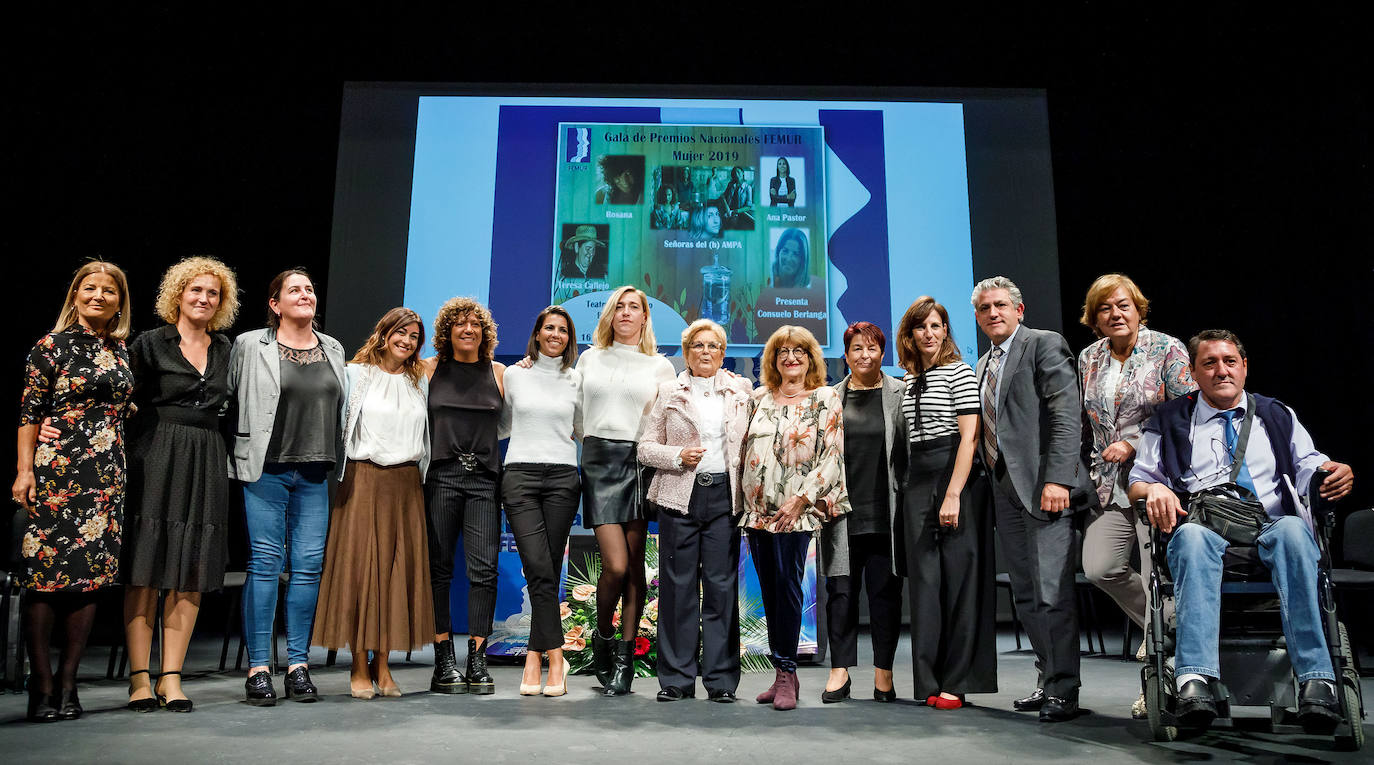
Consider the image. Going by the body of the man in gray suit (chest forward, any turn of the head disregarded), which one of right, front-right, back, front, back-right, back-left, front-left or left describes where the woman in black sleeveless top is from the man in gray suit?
front-right

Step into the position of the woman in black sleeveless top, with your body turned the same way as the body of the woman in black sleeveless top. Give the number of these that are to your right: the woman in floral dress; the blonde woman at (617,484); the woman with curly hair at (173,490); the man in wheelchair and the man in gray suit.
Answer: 2

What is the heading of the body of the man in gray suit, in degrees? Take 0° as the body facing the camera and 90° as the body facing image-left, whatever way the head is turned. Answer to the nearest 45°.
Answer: approximately 45°

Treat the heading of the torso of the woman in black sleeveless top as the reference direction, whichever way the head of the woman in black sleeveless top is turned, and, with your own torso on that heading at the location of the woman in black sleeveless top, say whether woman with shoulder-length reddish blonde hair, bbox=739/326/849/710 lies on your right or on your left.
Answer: on your left

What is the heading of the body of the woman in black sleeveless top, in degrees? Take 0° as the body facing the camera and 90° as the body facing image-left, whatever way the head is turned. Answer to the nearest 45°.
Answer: approximately 0°

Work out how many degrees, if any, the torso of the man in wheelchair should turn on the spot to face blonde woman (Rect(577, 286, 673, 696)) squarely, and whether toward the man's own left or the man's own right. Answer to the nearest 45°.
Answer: approximately 90° to the man's own right

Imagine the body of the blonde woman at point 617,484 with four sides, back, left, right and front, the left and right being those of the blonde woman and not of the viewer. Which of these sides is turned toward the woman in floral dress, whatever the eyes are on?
right

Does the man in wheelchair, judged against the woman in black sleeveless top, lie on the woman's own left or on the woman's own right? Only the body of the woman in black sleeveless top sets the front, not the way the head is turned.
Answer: on the woman's own left

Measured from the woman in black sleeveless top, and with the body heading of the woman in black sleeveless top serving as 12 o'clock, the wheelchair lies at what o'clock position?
The wheelchair is roughly at 10 o'clock from the woman in black sleeveless top.

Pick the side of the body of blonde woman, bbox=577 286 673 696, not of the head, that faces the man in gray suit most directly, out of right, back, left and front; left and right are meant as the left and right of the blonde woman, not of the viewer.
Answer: left

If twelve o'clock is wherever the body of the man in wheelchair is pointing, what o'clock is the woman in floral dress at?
The woman in floral dress is roughly at 2 o'clock from the man in wheelchair.

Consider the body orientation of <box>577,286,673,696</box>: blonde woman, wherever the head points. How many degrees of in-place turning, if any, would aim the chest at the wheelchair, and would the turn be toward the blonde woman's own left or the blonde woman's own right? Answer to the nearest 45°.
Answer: approximately 45° to the blonde woman's own left

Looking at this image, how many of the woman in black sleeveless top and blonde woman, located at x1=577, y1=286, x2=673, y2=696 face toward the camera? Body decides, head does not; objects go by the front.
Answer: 2
